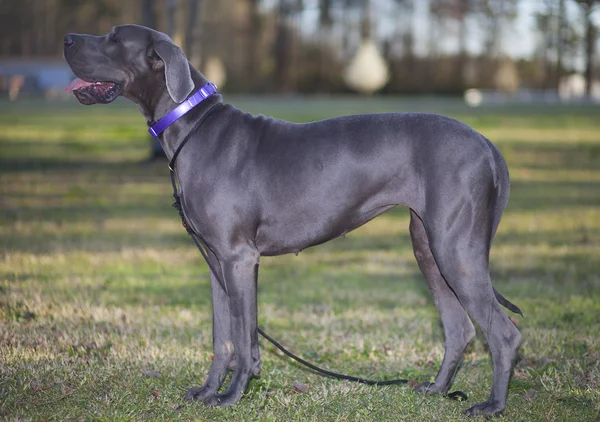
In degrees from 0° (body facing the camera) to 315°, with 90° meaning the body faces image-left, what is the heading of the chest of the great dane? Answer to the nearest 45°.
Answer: approximately 90°
